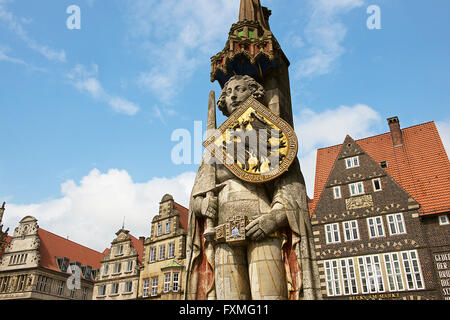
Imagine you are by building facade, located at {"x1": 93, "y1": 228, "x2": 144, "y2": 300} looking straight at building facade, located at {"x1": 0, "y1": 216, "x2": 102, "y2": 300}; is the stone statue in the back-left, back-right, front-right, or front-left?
back-left

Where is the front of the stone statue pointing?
toward the camera

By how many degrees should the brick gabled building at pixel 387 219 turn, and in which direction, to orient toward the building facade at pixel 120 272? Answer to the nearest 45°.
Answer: approximately 90° to its right

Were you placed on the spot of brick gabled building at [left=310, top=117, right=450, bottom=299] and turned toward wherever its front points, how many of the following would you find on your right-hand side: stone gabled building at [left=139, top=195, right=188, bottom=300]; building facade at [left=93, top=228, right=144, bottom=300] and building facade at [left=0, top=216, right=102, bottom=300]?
3

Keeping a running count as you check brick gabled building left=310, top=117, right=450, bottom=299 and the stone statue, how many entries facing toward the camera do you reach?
2

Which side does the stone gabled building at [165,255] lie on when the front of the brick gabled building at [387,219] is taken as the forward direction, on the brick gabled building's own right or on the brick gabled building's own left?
on the brick gabled building's own right

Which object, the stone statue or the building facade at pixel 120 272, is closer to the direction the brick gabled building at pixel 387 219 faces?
the stone statue

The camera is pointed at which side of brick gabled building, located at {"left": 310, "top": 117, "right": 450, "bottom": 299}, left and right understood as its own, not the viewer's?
front

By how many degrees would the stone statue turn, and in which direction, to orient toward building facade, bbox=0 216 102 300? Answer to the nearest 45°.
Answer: approximately 135° to its right

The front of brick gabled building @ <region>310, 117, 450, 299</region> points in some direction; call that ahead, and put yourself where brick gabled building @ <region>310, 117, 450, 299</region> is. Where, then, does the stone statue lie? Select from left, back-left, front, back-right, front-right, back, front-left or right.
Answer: front

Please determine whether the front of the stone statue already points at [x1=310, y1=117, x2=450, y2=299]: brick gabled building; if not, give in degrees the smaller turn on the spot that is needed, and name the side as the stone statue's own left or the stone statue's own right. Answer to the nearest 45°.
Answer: approximately 135° to the stone statue's own left

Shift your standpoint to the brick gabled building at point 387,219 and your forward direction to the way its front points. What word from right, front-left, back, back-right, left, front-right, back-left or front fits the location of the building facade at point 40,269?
right

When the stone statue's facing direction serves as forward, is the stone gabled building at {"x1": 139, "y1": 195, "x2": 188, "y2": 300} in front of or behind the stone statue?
behind
